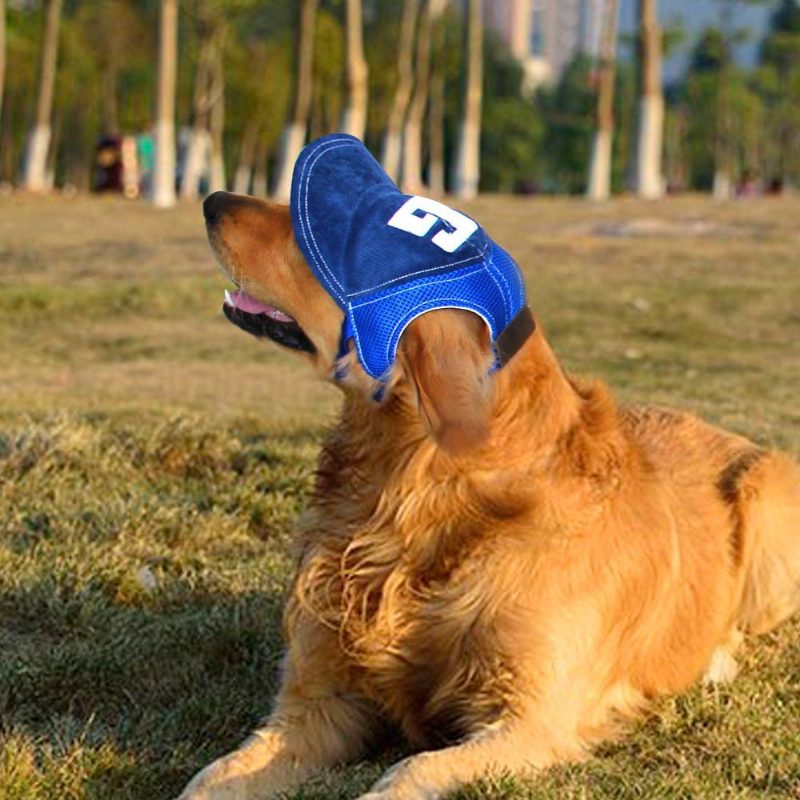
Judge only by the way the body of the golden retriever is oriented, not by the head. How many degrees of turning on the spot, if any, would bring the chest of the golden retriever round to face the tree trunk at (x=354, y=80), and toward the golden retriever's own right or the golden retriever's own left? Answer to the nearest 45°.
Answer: approximately 135° to the golden retriever's own right

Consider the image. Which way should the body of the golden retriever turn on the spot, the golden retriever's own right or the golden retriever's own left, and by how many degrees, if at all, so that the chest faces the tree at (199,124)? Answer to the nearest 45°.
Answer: approximately 135° to the golden retriever's own right

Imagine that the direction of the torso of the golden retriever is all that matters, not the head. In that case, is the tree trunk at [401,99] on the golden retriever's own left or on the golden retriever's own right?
on the golden retriever's own right

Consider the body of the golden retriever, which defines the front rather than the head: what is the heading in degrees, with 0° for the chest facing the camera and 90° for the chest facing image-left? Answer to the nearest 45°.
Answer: approximately 45°

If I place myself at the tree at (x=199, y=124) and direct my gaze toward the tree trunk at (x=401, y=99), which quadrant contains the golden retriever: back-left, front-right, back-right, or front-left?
front-right

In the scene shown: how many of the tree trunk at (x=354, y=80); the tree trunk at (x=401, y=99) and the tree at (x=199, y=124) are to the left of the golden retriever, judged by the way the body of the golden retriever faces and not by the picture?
0
